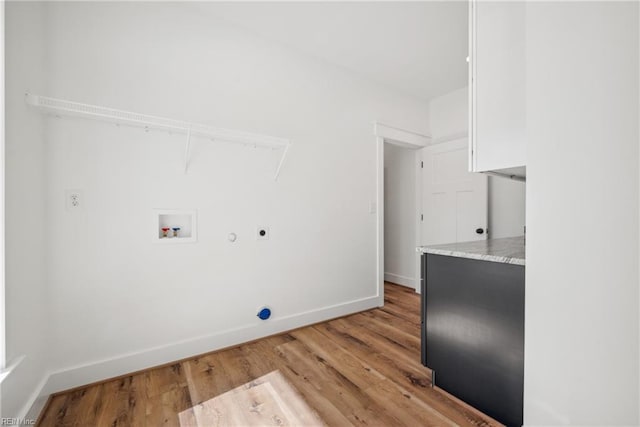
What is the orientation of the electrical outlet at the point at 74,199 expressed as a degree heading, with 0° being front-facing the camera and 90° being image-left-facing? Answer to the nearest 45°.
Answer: approximately 0°

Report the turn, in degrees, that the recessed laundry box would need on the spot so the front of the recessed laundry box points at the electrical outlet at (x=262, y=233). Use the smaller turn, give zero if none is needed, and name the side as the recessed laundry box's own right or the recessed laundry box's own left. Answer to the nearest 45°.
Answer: approximately 90° to the recessed laundry box's own left

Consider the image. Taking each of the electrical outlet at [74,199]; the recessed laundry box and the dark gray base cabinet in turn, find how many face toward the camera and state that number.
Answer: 2

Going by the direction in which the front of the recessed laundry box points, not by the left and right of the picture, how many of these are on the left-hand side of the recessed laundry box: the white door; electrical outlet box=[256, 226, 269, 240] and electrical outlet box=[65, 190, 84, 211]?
2

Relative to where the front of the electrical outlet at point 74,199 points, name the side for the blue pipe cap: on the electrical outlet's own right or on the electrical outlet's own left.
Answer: on the electrical outlet's own left

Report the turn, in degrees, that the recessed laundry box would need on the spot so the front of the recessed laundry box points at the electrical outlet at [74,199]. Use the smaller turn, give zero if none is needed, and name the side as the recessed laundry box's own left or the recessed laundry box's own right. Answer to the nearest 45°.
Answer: approximately 90° to the recessed laundry box's own right

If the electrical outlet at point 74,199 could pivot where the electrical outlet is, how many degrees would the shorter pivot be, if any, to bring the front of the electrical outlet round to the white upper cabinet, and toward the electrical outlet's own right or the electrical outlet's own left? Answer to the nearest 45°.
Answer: approximately 45° to the electrical outlet's own left
